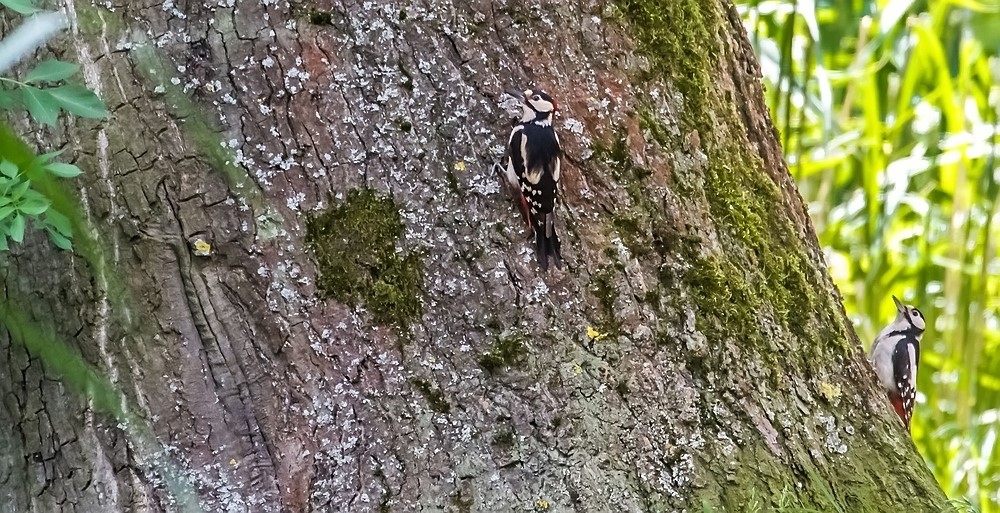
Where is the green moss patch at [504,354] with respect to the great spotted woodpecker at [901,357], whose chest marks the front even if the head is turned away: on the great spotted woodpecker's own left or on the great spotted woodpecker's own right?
on the great spotted woodpecker's own left

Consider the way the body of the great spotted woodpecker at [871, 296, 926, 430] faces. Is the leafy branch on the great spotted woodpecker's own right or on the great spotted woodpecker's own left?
on the great spotted woodpecker's own left

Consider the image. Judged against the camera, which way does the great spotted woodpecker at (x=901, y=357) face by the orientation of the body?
to the viewer's left
